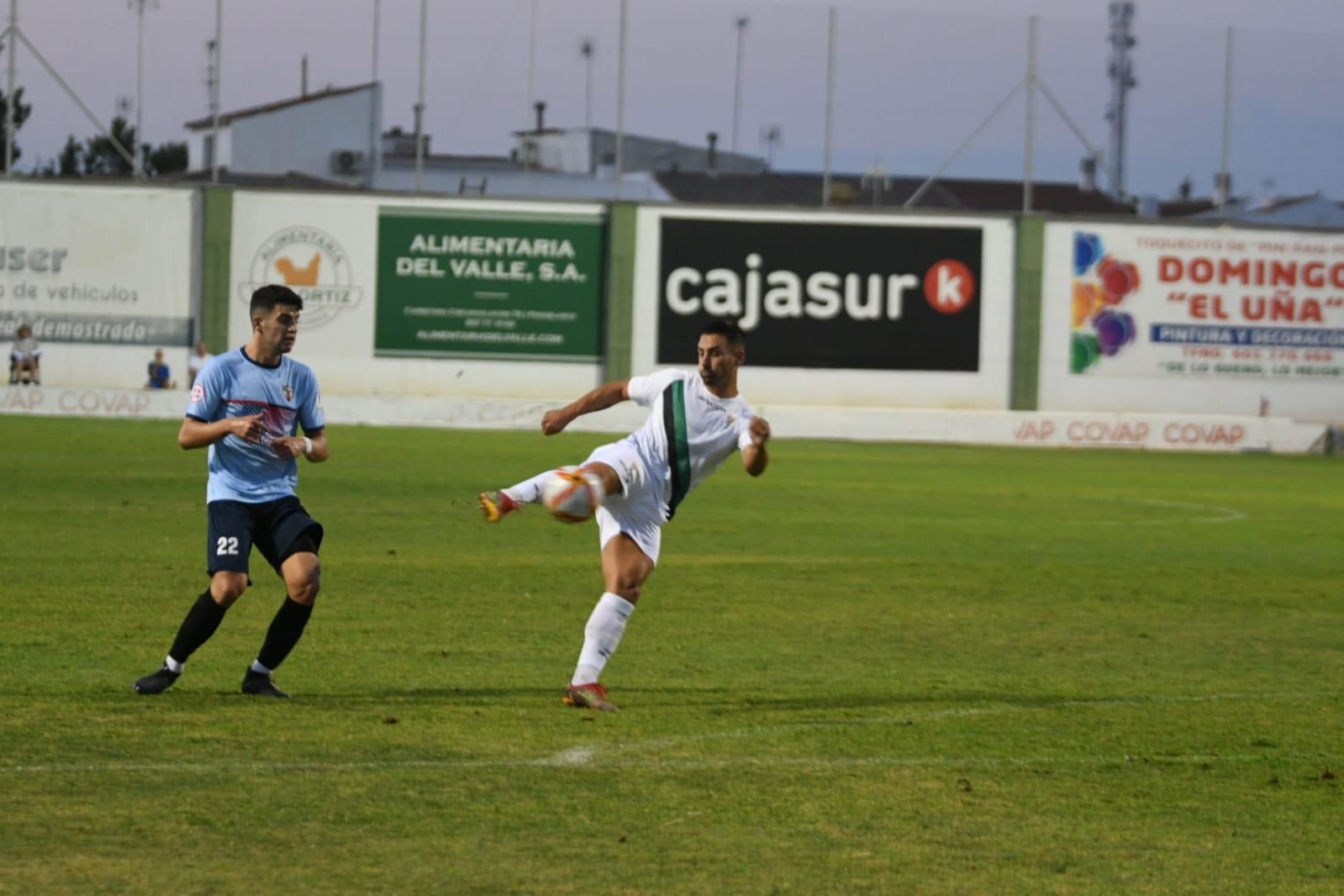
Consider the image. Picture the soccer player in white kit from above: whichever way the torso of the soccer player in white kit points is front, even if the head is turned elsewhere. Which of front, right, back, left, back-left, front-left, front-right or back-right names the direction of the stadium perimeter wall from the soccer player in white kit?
back-right

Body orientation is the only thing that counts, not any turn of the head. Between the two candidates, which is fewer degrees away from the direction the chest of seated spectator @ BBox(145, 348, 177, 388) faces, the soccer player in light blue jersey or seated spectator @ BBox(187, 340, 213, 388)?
the soccer player in light blue jersey

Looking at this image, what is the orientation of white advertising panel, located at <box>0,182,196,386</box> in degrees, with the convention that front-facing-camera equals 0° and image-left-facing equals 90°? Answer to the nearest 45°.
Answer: approximately 0°

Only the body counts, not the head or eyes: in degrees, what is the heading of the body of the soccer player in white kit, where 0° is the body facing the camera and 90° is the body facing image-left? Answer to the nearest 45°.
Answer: approximately 45°

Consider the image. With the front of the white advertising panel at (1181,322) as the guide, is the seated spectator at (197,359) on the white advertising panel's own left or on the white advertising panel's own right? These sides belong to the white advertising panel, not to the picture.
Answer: on the white advertising panel's own right

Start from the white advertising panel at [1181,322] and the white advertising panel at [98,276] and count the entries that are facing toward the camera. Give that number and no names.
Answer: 2

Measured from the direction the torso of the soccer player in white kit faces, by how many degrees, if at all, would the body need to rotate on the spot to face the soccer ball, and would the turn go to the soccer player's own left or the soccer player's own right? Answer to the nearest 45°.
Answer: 0° — they already face it

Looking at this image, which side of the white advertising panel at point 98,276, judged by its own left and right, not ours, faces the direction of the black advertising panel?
left

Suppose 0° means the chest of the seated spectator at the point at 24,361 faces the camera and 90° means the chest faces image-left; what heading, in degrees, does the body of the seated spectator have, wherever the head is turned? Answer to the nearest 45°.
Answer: approximately 0°
